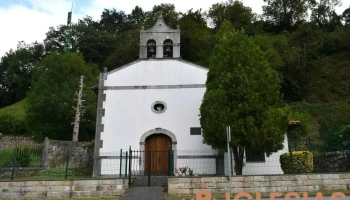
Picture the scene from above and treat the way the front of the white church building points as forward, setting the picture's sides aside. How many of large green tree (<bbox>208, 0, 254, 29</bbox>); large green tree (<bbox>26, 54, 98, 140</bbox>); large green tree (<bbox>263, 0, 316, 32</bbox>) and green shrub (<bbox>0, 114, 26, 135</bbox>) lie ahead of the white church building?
0

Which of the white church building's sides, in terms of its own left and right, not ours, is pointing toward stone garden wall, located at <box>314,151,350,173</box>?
left

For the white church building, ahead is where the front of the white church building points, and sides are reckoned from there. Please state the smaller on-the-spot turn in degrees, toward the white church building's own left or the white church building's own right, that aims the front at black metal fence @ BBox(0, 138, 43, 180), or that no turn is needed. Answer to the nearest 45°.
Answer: approximately 90° to the white church building's own right

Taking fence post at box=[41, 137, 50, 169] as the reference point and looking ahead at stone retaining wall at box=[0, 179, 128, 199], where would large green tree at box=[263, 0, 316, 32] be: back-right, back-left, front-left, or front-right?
back-left

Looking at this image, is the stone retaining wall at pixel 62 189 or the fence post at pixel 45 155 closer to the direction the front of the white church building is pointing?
the stone retaining wall

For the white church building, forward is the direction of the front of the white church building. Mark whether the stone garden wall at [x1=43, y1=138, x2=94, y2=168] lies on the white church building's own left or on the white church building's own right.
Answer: on the white church building's own right

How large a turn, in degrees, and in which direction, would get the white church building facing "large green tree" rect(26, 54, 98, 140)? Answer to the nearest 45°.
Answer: approximately 135° to its right

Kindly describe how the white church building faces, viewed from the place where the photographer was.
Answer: facing the viewer

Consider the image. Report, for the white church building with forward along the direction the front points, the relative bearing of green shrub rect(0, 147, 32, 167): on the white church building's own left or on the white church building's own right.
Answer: on the white church building's own right

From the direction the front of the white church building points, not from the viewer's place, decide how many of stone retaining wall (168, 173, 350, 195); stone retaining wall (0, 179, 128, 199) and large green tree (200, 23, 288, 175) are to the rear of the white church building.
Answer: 0

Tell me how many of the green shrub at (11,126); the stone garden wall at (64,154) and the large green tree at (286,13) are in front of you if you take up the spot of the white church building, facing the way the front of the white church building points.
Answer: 0

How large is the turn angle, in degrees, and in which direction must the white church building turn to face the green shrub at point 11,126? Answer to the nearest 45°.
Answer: approximately 135° to its right

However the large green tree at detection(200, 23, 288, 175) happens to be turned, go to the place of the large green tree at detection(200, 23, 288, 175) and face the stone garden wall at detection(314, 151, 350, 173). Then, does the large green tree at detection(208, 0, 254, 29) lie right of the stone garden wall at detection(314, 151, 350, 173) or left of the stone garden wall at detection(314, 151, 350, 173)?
left

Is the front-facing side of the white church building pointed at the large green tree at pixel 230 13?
no

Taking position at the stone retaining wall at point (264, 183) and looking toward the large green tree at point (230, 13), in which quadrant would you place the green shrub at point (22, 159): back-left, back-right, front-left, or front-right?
front-left

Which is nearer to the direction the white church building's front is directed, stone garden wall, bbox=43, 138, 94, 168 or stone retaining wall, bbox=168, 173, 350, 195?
the stone retaining wall

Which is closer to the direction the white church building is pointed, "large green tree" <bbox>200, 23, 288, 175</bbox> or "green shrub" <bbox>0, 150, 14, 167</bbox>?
the large green tree

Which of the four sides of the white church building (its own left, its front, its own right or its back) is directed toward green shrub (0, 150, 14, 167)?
right

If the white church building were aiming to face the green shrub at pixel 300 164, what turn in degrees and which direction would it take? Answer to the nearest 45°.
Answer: approximately 45° to its left
